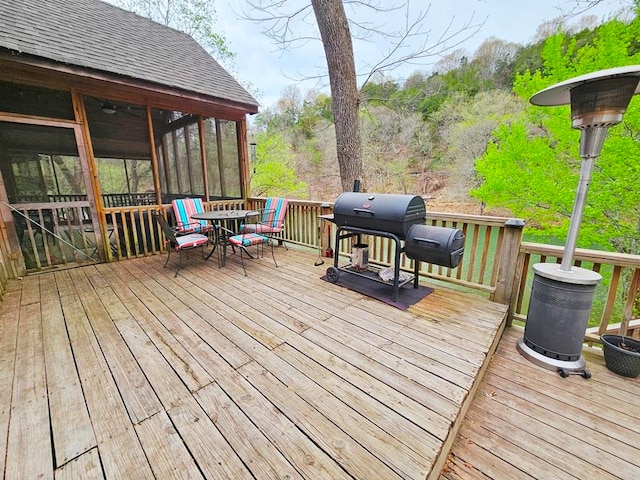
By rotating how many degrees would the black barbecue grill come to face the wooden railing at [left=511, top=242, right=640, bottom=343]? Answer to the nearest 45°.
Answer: approximately 135° to its left

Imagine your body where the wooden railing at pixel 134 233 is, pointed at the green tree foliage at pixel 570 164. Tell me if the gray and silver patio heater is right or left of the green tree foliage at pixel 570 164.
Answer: right

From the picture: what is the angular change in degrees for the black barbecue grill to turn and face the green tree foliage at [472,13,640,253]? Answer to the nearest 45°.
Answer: approximately 180°

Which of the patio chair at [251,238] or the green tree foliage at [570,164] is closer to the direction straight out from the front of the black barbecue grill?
the patio chair

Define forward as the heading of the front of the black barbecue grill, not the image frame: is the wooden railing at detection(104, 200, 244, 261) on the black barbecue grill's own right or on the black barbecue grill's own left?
on the black barbecue grill's own right

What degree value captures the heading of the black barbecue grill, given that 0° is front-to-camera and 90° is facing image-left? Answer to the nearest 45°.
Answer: approximately 45°

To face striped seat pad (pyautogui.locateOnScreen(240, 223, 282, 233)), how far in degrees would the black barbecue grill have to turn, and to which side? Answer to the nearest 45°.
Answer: approximately 90° to its right

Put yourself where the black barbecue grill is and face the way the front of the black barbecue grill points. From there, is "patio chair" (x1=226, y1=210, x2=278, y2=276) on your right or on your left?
on your right

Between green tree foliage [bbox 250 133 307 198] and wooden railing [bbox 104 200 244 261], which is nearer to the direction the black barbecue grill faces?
the wooden railing
